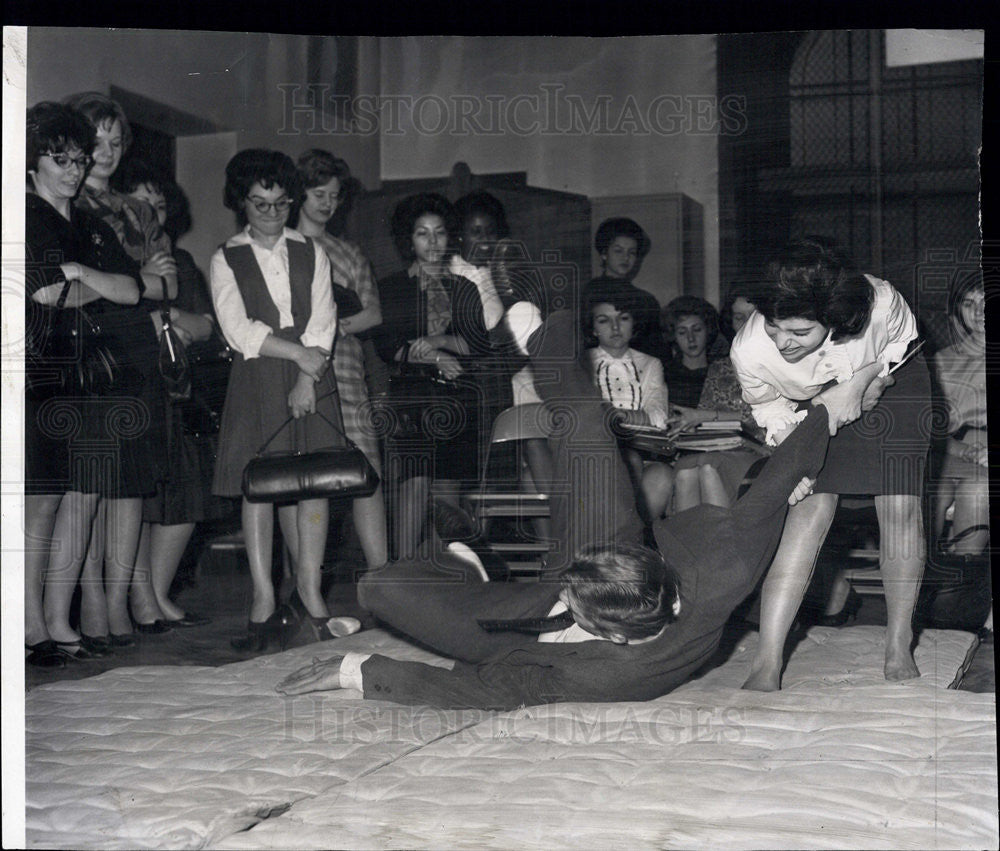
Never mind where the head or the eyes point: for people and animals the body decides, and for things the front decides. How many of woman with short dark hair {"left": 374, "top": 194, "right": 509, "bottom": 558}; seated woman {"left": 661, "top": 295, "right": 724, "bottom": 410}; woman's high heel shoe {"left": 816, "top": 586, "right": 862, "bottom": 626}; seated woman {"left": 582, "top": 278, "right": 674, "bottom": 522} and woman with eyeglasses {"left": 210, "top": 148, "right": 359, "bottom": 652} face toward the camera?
4

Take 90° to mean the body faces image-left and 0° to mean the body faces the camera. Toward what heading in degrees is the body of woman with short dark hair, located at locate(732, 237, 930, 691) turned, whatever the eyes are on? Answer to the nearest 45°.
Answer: approximately 45°

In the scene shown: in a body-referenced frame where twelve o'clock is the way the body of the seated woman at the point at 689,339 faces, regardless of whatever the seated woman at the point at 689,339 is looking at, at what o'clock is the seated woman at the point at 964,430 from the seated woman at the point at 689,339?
the seated woman at the point at 964,430 is roughly at 9 o'clock from the seated woman at the point at 689,339.

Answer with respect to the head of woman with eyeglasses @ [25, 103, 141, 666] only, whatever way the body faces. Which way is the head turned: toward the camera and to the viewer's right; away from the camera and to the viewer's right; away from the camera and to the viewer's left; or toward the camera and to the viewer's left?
toward the camera and to the viewer's right

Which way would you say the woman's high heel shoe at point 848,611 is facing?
to the viewer's left

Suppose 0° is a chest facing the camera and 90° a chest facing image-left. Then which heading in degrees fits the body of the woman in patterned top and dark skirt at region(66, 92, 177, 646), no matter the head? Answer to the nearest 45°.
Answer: approximately 315°

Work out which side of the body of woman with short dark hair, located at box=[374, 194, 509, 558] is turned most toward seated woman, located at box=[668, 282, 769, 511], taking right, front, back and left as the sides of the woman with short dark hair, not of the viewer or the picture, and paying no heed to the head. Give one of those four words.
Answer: left

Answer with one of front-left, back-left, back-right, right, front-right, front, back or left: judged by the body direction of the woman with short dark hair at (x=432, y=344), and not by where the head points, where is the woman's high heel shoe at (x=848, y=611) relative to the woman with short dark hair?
left
